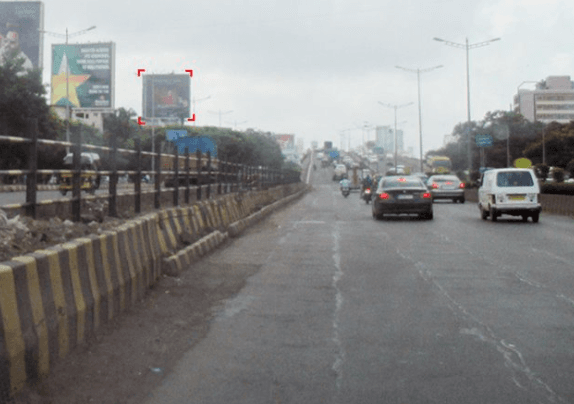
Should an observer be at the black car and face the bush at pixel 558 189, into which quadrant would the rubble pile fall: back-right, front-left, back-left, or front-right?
back-right

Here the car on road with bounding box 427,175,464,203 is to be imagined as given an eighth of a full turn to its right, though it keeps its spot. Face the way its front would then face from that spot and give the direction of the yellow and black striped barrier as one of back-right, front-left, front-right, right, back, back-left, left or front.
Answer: back-right

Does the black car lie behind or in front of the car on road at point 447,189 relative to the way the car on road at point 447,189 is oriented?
behind

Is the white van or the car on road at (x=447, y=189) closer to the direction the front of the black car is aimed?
the car on road

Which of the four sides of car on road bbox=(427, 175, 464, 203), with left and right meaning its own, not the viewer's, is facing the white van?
back

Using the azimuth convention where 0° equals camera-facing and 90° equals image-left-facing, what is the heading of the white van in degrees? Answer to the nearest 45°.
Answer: approximately 180°

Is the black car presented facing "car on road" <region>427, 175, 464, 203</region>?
yes

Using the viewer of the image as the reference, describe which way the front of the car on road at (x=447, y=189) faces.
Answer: facing away from the viewer

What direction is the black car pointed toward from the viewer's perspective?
away from the camera

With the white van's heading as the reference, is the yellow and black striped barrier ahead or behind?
behind

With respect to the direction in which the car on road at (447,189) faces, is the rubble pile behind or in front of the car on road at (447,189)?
behind
